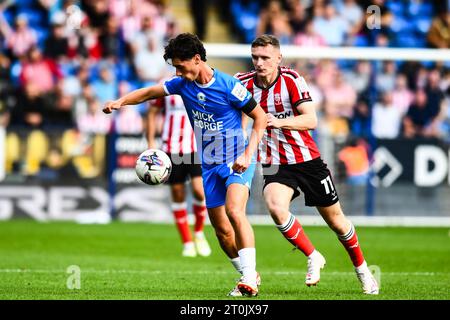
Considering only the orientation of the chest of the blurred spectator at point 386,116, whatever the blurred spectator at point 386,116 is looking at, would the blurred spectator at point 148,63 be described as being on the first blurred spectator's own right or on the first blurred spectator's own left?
on the first blurred spectator's own right

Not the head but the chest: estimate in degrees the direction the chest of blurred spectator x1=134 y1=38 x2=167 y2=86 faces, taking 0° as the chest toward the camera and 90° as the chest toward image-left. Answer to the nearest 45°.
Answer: approximately 0°

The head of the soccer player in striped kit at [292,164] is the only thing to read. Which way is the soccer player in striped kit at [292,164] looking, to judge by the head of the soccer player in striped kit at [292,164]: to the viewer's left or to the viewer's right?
to the viewer's left

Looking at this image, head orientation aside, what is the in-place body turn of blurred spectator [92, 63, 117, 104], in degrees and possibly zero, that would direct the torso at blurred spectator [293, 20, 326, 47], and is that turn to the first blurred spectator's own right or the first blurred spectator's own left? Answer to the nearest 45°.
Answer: approximately 90° to the first blurred spectator's own left

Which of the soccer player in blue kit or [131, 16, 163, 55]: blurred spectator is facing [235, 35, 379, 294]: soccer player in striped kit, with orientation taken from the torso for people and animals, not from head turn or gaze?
the blurred spectator

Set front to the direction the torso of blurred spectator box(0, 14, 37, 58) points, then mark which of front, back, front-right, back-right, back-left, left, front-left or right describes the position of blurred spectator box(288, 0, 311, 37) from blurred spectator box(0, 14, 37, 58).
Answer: left

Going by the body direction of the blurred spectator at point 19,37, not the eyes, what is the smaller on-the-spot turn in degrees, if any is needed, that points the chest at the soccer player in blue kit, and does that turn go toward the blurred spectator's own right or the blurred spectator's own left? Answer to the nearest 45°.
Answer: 0° — they already face them

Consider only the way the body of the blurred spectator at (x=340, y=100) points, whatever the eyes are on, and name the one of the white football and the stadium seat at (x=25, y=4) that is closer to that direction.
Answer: the white football

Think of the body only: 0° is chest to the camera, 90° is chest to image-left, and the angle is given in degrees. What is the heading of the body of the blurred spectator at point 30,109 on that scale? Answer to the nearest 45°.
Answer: approximately 0°

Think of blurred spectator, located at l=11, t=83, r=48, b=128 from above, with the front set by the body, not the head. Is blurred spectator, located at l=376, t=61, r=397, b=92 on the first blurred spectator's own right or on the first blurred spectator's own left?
on the first blurred spectator's own left

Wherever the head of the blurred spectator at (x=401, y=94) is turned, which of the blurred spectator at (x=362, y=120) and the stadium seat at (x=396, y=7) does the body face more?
the blurred spectator
